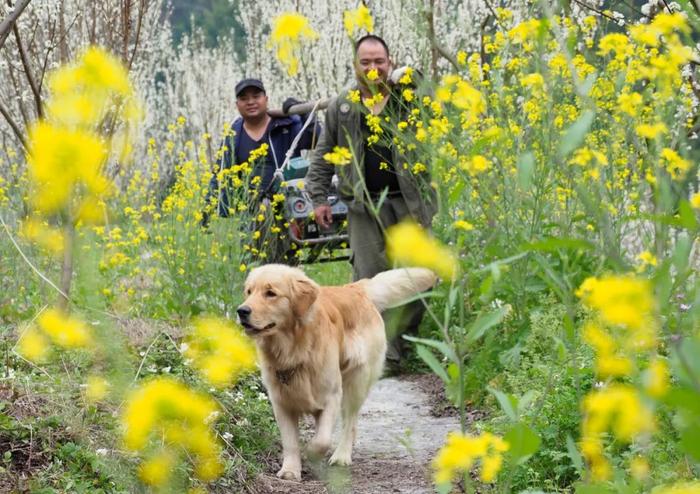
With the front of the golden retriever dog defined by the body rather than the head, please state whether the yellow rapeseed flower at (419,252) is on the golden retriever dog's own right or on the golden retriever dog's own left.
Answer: on the golden retriever dog's own left

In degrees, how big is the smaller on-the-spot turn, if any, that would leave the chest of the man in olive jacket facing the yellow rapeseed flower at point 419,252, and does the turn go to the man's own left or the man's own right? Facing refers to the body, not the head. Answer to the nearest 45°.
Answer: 0° — they already face it

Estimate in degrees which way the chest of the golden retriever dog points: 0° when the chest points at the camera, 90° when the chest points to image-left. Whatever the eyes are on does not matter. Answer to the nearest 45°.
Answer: approximately 45°

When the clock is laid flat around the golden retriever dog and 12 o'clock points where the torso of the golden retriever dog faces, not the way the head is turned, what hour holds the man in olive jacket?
The man in olive jacket is roughly at 5 o'clock from the golden retriever dog.

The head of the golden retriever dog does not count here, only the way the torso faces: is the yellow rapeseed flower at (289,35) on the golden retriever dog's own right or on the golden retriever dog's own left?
on the golden retriever dog's own left
